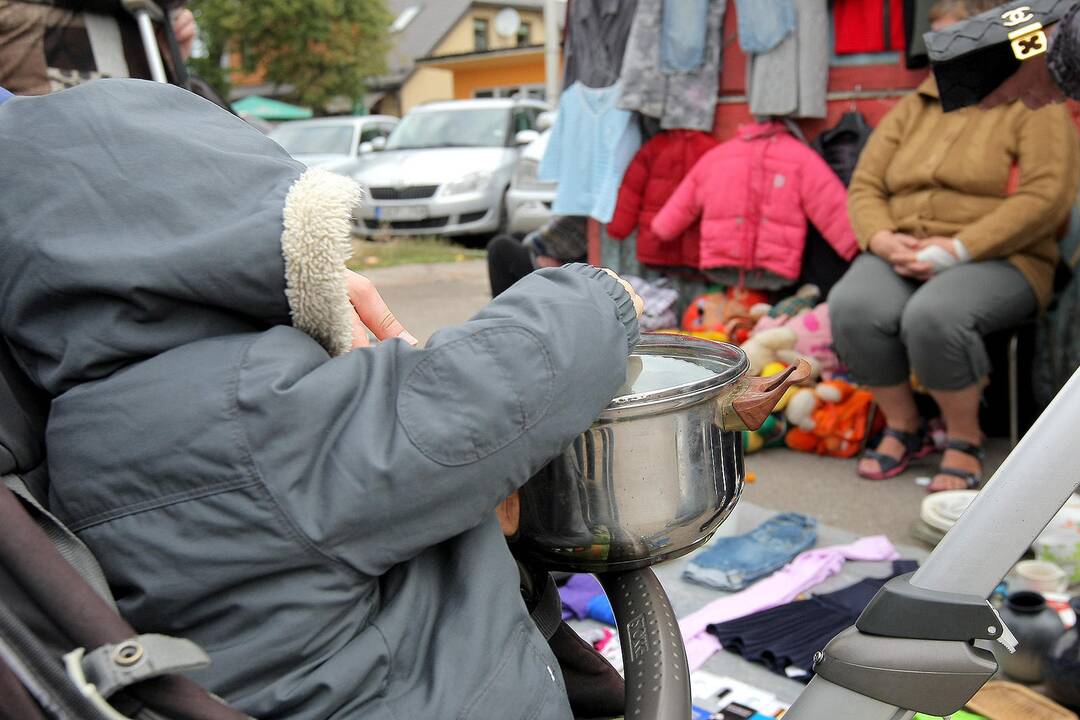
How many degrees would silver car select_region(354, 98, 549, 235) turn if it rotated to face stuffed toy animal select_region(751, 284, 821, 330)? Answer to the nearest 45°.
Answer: approximately 45° to its left

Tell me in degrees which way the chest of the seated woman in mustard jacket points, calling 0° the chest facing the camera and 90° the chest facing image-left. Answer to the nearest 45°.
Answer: approximately 45°

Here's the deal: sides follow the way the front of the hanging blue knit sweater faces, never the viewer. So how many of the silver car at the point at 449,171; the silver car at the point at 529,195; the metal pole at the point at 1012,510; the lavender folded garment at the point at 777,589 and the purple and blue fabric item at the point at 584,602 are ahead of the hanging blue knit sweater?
3

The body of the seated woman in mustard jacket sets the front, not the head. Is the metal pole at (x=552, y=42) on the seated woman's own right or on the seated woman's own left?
on the seated woman's own right

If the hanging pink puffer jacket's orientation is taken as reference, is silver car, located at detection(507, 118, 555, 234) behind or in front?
behind

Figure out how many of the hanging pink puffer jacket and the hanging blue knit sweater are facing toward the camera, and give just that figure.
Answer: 2

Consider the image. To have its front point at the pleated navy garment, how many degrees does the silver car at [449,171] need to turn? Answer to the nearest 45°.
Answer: approximately 45° to its left

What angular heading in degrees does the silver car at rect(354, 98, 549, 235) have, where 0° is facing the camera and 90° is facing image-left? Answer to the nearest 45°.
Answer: approximately 45°

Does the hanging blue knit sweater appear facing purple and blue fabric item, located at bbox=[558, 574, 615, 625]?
yes

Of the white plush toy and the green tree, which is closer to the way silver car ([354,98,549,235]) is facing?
the white plush toy

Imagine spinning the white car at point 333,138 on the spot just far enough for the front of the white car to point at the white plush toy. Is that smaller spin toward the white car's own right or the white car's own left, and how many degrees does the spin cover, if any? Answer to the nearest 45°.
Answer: approximately 45° to the white car's own left

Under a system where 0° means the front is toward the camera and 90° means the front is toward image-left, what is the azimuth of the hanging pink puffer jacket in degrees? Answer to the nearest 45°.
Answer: approximately 0°
